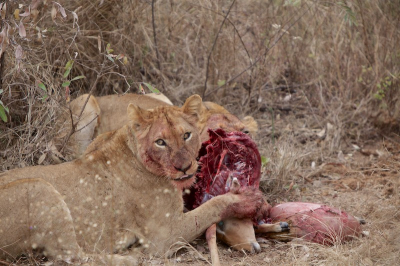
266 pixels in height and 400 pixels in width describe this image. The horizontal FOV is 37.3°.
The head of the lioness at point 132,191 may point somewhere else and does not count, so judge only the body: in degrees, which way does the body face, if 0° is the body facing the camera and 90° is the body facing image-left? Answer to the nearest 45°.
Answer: approximately 270°

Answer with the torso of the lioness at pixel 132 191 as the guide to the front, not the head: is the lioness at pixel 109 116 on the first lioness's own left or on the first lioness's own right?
on the first lioness's own left
